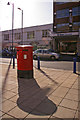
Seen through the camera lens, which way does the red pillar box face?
facing the viewer
